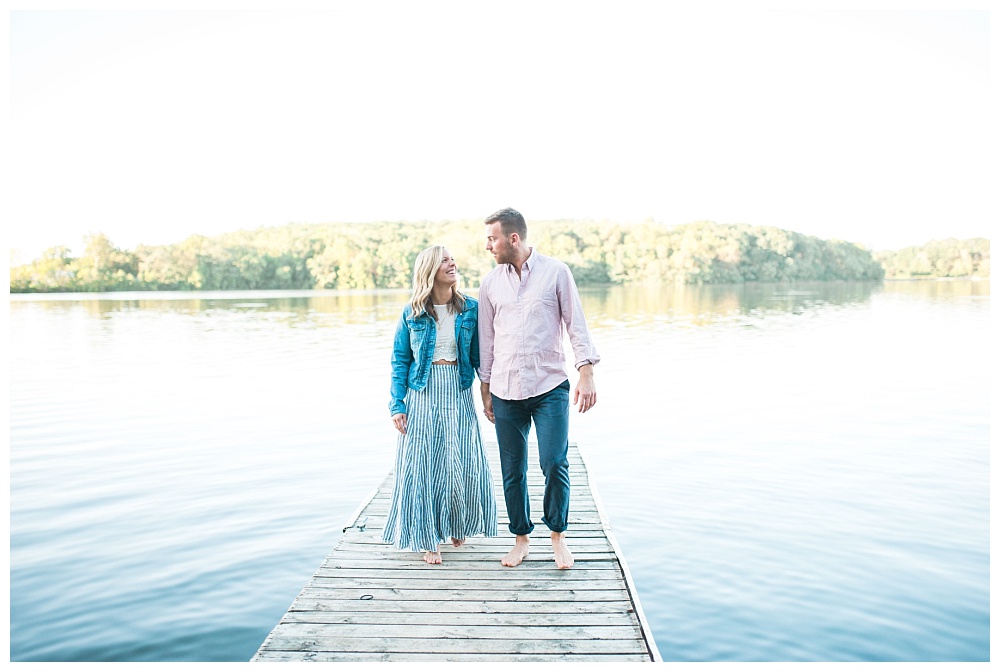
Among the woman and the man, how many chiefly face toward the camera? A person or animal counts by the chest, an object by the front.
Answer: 2

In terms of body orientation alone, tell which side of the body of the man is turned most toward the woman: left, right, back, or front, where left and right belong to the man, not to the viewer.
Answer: right

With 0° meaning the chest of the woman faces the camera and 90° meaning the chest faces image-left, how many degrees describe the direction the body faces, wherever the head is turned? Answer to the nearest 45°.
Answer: approximately 0°

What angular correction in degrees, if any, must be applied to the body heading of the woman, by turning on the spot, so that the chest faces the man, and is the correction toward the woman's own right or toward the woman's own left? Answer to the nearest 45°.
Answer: approximately 45° to the woman's own left

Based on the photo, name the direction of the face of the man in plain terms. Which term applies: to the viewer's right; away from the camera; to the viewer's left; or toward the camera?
to the viewer's left
